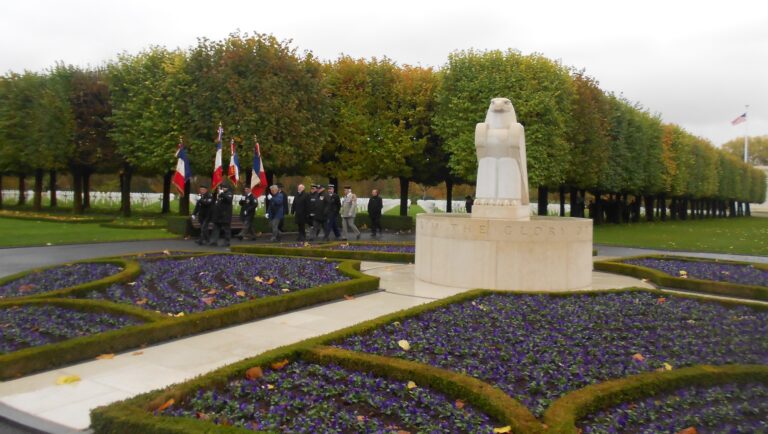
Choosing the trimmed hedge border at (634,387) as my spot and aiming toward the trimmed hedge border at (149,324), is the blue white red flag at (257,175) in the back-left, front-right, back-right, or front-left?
front-right

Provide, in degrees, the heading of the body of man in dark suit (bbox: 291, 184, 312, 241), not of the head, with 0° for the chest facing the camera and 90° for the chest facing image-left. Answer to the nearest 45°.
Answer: approximately 45°

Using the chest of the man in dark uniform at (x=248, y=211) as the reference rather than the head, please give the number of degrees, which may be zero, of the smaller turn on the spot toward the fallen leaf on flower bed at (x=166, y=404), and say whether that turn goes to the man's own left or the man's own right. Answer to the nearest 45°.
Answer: approximately 45° to the man's own left

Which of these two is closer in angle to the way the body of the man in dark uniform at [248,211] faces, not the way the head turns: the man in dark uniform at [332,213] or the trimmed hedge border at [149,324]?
the trimmed hedge border

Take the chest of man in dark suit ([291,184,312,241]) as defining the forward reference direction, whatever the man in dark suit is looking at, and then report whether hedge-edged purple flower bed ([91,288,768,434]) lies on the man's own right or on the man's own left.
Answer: on the man's own left

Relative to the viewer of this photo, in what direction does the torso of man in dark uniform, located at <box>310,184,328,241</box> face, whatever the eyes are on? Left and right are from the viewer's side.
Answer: facing the viewer and to the left of the viewer

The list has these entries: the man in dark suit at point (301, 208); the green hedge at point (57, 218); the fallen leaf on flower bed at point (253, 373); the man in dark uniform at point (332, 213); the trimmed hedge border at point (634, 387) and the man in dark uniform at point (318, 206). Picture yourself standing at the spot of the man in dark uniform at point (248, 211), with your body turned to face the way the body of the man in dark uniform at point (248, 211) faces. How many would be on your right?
1

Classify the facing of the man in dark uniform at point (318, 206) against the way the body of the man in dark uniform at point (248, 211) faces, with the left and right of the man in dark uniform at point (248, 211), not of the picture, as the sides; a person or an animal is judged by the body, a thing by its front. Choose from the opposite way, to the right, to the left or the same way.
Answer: the same way

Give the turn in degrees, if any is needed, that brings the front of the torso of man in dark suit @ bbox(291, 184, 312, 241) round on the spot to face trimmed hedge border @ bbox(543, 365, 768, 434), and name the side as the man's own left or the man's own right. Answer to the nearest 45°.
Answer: approximately 45° to the man's own left

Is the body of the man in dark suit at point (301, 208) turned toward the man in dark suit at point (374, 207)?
no

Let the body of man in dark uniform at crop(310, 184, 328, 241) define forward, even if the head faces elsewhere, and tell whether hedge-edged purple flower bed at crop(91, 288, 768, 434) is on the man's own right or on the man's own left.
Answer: on the man's own left

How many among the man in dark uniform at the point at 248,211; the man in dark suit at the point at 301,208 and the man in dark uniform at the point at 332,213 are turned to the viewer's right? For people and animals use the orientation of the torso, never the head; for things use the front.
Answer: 0

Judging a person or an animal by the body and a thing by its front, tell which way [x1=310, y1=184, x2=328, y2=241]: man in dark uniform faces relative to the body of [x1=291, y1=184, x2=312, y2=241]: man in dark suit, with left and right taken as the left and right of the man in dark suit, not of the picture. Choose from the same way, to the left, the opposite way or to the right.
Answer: the same way

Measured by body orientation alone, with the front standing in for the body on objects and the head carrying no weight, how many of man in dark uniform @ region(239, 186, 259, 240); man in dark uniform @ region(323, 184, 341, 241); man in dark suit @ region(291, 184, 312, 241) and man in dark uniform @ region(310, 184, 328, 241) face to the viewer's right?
0

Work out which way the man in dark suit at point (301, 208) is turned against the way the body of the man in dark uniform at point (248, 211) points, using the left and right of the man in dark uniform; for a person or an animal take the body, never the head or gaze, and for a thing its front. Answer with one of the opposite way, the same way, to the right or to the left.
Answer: the same way

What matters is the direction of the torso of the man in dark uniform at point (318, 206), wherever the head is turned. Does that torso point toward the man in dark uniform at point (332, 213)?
no

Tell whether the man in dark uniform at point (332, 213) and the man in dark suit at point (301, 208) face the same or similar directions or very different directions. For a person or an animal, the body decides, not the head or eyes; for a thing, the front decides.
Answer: same or similar directions
